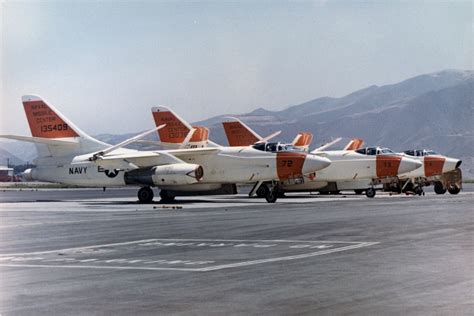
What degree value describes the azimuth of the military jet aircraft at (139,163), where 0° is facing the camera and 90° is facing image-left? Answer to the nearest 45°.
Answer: approximately 270°
